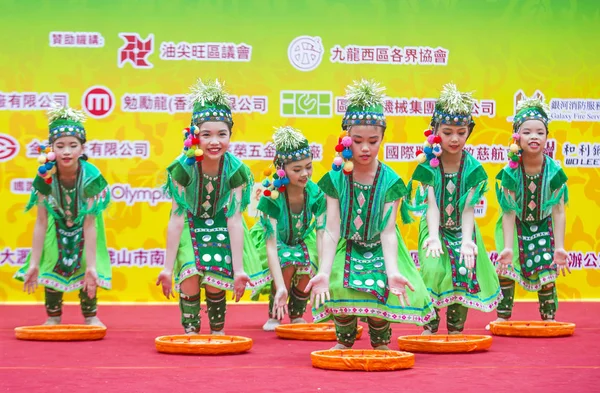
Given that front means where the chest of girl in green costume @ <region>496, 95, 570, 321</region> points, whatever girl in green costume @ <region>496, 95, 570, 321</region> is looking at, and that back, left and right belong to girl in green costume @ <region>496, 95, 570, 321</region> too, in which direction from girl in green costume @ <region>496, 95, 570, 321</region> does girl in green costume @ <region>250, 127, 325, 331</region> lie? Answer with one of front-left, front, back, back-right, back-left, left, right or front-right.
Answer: right

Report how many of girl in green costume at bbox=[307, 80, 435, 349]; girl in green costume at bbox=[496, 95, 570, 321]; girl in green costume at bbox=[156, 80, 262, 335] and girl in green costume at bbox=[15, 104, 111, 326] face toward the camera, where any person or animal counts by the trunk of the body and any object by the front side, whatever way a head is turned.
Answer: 4

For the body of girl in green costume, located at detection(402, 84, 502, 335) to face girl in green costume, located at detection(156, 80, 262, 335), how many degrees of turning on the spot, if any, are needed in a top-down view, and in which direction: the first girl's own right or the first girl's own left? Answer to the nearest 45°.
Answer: approximately 90° to the first girl's own right

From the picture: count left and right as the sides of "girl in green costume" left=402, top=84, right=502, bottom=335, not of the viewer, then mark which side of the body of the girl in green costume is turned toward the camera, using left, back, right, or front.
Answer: front

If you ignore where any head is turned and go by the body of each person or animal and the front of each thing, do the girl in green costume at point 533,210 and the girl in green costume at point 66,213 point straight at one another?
no

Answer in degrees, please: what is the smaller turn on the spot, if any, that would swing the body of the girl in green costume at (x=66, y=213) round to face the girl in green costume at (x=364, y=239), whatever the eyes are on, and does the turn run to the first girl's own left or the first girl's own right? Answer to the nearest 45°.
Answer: approximately 45° to the first girl's own left

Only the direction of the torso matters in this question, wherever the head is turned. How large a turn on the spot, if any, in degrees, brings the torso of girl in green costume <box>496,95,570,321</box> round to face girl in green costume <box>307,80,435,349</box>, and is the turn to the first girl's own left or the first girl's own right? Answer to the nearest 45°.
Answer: approximately 45° to the first girl's own right

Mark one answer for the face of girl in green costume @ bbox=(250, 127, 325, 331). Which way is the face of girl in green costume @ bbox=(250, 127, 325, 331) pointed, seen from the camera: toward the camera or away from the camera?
toward the camera

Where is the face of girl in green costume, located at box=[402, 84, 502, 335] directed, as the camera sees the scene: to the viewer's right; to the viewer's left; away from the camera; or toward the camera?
toward the camera

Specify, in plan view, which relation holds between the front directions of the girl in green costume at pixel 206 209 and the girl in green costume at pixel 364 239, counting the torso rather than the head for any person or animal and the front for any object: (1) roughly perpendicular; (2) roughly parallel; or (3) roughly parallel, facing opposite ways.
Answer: roughly parallel

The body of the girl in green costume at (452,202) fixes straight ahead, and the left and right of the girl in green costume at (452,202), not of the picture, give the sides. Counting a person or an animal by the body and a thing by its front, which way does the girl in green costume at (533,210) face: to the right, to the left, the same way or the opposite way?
the same way

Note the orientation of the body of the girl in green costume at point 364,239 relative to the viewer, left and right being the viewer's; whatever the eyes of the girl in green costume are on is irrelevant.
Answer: facing the viewer

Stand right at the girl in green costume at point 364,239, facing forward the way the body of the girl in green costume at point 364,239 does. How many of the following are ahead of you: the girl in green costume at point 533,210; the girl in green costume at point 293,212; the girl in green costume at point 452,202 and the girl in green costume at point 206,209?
0

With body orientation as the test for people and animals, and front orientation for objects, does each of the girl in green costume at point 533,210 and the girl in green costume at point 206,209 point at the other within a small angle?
no

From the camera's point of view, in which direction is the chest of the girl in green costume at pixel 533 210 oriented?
toward the camera

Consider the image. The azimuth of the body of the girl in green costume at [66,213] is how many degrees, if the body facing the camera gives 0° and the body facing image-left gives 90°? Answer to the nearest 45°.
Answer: approximately 0°

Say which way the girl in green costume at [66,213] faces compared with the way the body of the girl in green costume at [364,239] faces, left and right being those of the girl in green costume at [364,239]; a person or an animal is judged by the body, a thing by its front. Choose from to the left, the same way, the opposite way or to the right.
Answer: the same way

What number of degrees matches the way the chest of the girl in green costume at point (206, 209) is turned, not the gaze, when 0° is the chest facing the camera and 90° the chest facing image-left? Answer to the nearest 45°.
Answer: approximately 0°

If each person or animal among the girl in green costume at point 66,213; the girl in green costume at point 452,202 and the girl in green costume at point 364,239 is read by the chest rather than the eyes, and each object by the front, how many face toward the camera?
3

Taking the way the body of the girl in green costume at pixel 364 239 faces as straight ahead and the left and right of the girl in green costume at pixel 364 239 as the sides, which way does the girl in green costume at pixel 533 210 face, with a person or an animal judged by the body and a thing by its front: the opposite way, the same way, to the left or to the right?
the same way

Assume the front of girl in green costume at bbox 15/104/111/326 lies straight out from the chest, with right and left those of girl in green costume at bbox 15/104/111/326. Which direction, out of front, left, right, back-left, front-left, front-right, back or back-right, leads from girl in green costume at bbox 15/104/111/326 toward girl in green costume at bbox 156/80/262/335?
front-left

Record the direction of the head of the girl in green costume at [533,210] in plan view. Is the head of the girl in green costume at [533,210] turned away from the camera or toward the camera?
toward the camera
